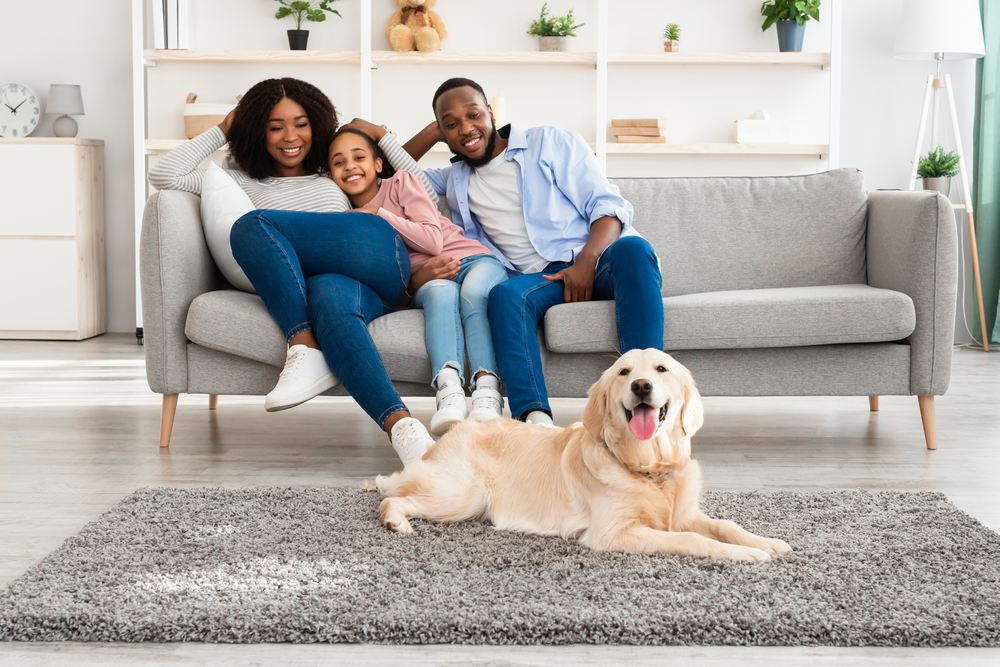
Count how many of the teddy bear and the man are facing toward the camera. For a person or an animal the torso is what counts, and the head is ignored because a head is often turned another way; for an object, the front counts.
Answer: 2

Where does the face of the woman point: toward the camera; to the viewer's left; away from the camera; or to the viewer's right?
toward the camera

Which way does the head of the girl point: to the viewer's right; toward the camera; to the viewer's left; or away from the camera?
toward the camera

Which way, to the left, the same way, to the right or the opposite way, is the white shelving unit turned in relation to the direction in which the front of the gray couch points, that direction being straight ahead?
the same way

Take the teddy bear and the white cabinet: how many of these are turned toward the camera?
2

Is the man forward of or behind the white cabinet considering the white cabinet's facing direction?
forward

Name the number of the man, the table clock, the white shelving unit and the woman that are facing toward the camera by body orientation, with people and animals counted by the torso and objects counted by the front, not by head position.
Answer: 4

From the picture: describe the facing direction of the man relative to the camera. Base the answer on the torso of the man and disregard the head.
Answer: toward the camera

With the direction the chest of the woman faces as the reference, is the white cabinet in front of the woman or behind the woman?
behind

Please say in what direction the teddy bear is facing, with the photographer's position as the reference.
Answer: facing the viewer

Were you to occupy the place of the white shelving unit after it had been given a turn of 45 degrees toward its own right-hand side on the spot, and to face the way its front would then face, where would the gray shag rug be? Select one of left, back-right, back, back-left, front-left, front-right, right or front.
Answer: front-left

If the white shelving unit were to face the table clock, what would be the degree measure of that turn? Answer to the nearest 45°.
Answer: approximately 90° to its right

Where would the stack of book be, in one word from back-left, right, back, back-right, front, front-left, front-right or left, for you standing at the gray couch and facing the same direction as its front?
back

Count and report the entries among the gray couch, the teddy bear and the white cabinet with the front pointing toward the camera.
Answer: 3

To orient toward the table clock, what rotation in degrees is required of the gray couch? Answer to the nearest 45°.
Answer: approximately 135° to its right

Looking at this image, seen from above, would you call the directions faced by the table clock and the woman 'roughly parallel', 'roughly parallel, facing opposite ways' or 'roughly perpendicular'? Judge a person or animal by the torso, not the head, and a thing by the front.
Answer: roughly parallel

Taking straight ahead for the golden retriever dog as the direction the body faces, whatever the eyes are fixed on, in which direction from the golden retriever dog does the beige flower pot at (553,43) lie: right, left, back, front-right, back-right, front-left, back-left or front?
back-left
